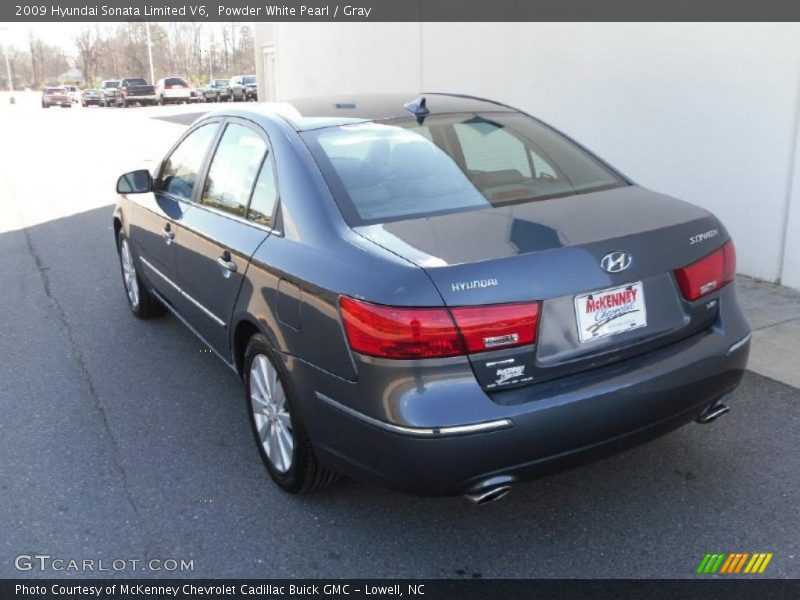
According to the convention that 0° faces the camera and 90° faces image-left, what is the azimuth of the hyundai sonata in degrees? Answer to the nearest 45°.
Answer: approximately 135°

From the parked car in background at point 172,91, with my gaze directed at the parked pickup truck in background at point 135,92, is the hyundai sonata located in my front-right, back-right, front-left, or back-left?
back-left

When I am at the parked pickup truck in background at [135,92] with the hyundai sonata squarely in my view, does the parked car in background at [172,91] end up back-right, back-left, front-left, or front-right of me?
front-left

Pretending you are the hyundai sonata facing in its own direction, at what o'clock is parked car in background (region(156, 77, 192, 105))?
The parked car in background is roughly at 1 o'clock from the hyundai sonata.

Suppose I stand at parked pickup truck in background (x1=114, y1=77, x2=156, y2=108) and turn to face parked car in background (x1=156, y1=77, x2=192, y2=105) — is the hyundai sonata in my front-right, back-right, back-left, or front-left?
front-right

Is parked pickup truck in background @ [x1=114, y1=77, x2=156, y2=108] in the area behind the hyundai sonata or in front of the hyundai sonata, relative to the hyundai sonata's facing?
in front
